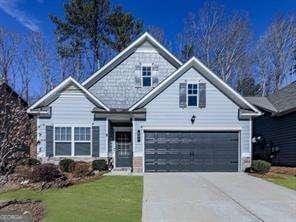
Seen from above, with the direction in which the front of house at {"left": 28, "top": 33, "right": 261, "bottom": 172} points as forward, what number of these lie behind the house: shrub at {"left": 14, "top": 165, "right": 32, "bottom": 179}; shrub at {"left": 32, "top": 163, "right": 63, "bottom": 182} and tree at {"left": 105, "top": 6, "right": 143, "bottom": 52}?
1

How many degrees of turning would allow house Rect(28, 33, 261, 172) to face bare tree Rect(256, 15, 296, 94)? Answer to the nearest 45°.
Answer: approximately 135° to its left

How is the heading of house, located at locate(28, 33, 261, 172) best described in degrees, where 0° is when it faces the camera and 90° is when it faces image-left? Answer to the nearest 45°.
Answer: approximately 0°

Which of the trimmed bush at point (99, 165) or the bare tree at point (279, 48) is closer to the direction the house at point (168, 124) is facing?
the trimmed bush

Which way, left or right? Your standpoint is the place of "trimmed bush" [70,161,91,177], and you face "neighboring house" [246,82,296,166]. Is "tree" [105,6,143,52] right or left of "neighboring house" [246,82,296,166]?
left

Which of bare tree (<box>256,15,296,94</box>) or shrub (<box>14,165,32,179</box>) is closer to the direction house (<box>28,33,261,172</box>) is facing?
the shrub

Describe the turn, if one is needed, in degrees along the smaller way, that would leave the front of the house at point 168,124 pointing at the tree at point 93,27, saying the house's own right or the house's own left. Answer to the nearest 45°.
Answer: approximately 180°

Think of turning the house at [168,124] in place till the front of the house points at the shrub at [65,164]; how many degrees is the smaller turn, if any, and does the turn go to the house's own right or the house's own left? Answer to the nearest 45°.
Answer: approximately 90° to the house's own right

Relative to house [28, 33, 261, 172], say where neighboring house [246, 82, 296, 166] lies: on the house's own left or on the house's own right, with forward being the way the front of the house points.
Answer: on the house's own left

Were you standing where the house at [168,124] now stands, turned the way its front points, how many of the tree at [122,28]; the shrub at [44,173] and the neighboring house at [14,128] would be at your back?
1

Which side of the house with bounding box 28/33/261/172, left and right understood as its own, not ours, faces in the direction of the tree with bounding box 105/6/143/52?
back

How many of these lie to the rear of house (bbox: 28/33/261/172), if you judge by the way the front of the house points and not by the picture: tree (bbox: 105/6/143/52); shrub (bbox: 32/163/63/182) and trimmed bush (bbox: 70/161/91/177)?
1
